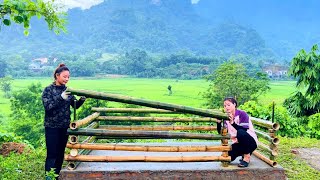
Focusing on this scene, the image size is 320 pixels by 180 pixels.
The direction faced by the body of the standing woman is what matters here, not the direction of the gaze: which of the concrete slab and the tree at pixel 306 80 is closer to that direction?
the concrete slab

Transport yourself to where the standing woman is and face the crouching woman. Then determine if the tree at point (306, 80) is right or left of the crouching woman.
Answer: left

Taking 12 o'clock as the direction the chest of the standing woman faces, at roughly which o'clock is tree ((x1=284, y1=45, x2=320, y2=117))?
The tree is roughly at 9 o'clock from the standing woman.

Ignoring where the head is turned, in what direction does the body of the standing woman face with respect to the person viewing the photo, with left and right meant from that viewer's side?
facing the viewer and to the right of the viewer

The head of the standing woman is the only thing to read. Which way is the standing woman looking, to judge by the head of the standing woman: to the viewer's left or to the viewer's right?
to the viewer's right

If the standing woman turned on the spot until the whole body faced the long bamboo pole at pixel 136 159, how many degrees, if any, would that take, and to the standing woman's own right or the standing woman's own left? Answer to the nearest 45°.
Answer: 0° — they already face it

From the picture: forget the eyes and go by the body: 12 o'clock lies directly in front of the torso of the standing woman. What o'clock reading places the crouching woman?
The crouching woman is roughly at 11 o'clock from the standing woman.

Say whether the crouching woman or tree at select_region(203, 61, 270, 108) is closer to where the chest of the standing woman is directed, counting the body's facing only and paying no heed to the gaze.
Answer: the crouching woman

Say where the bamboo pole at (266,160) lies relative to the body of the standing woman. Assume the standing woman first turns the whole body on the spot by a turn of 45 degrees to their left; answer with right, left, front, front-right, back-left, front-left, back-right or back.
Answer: front
